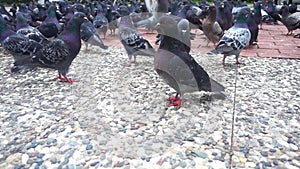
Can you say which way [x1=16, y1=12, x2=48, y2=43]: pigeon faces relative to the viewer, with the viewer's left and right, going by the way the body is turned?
facing to the left of the viewer

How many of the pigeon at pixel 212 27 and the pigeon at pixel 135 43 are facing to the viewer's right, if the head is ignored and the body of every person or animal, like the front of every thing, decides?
0

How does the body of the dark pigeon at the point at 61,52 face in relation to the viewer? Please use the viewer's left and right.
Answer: facing to the right of the viewer

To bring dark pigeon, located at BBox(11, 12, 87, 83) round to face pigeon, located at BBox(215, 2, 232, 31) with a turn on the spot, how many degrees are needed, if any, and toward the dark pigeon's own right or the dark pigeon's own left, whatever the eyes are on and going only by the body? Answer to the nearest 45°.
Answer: approximately 45° to the dark pigeon's own left

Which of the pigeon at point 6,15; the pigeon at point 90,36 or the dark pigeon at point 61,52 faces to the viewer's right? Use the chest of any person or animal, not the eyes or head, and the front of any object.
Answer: the dark pigeon

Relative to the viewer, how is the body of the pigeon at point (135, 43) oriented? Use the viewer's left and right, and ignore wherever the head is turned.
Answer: facing to the left of the viewer
